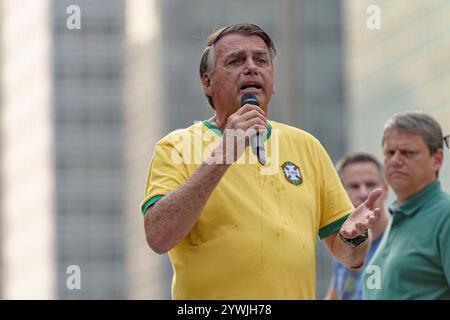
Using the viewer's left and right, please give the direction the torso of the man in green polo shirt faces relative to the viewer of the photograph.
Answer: facing the viewer and to the left of the viewer

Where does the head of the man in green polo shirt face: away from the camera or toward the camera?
toward the camera

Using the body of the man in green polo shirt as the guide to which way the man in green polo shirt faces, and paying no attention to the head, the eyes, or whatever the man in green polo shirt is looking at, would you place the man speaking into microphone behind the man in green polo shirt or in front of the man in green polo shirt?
in front
